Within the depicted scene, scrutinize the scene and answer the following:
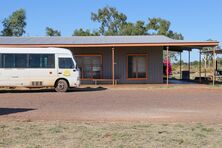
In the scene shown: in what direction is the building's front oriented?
toward the camera

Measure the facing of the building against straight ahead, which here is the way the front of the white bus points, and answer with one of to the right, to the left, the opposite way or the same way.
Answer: to the right

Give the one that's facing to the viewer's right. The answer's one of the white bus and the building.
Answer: the white bus

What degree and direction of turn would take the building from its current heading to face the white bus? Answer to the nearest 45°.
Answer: approximately 45° to its right

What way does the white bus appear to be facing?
to the viewer's right

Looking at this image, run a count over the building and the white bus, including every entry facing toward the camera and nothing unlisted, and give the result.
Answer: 1
